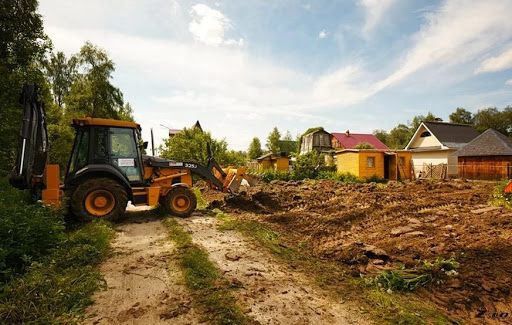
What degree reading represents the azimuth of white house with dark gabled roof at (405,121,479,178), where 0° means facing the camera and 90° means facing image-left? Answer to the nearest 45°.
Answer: approximately 45°

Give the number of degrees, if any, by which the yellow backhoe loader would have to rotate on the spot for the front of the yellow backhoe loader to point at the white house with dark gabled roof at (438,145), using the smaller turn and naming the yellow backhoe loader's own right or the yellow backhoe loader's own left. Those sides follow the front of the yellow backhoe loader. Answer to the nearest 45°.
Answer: approximately 45° to the yellow backhoe loader's own left

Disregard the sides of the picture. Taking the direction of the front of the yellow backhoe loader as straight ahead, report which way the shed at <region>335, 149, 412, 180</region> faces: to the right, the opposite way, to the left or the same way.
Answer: to the right

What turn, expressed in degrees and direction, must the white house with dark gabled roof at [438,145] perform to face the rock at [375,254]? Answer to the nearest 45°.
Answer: approximately 45° to its left

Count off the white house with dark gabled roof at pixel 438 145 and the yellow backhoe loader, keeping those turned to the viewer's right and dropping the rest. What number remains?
1

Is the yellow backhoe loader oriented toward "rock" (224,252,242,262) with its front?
no

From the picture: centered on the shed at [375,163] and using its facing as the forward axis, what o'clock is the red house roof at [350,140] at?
The red house roof is roughly at 7 o'clock from the shed.

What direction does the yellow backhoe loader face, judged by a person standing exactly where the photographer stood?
facing to the right of the viewer

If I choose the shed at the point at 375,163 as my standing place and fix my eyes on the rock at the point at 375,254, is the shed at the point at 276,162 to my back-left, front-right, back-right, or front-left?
back-right

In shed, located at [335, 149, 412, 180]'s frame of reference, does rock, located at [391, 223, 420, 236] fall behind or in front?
in front

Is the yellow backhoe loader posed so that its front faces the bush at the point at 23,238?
no

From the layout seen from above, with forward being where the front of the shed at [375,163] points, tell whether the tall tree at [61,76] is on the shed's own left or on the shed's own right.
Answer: on the shed's own right

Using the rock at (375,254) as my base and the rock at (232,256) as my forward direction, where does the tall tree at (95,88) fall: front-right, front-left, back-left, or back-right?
front-right

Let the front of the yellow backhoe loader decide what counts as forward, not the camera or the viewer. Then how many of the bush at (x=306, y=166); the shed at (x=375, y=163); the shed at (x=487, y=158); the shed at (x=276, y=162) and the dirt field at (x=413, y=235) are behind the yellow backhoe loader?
0
